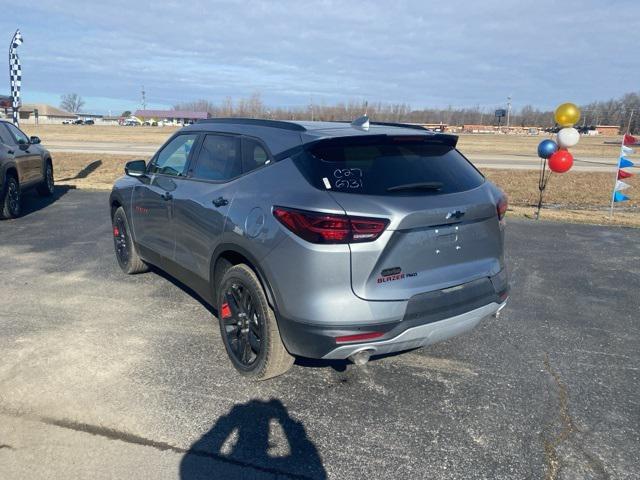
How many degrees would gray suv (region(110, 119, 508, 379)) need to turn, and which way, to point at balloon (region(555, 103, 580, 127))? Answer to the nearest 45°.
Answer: approximately 90° to its right

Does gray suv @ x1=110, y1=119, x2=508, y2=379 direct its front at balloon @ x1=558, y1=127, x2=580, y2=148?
no

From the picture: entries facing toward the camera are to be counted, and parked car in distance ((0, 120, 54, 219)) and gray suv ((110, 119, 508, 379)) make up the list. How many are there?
0

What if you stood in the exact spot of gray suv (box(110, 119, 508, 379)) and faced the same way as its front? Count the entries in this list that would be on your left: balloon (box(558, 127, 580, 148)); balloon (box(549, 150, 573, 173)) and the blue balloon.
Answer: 0

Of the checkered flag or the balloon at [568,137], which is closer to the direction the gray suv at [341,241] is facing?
the checkered flag

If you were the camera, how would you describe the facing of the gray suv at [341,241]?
facing away from the viewer and to the left of the viewer

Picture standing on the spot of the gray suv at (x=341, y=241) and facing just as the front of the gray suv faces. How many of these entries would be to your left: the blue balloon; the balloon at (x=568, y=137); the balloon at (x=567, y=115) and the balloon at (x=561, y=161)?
0

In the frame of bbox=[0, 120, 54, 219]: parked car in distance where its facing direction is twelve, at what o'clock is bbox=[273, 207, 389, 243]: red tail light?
The red tail light is roughly at 4 o'clock from the parked car in distance.

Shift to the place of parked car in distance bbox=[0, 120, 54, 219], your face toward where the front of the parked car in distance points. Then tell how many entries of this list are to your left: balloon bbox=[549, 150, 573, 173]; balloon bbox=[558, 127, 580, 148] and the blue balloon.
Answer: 0

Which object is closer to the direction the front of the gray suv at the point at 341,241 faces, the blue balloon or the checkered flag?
the checkered flag

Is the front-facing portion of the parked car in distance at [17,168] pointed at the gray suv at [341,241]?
no

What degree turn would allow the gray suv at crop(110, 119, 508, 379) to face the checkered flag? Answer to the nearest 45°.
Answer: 0° — it already faces it
